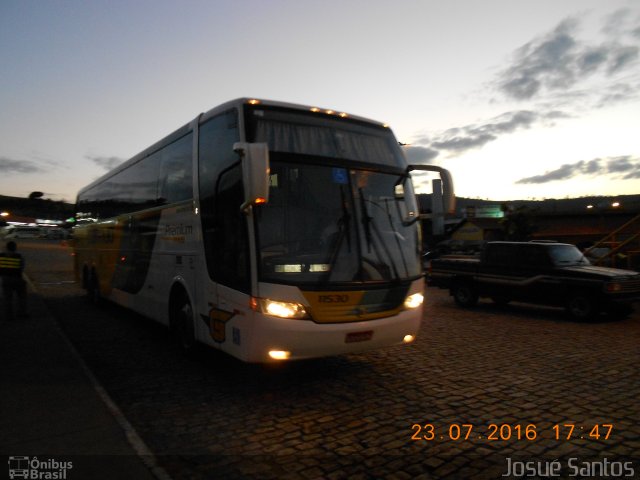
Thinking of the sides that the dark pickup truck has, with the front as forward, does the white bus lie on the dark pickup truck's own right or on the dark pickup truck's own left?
on the dark pickup truck's own right

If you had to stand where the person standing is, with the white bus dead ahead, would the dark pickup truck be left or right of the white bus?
left

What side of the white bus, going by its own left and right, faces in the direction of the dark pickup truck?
left

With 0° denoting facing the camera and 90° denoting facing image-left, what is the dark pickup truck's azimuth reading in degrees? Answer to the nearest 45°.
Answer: approximately 315°

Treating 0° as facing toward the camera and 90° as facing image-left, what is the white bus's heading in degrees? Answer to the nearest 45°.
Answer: approximately 315°

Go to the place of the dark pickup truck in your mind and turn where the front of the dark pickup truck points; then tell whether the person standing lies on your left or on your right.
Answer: on your right

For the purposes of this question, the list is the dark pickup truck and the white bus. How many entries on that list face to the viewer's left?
0
